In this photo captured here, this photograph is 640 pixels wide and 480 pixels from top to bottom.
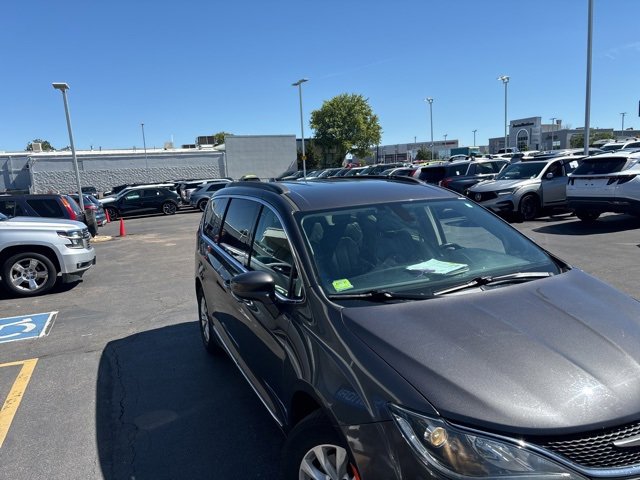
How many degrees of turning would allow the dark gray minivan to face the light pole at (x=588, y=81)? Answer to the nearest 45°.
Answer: approximately 135° to its left

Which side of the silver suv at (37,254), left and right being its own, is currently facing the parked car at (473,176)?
front

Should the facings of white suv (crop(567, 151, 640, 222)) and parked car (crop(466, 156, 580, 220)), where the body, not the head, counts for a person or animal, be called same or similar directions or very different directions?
very different directions

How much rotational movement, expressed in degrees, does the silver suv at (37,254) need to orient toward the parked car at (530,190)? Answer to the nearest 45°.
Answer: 0° — it already faces it

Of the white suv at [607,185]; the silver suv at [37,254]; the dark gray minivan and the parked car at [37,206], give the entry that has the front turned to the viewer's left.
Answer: the parked car

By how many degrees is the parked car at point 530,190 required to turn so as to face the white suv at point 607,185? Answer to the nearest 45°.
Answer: approximately 90° to its left

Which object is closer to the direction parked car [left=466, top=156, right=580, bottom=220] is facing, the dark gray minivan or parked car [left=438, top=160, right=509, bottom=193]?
the dark gray minivan

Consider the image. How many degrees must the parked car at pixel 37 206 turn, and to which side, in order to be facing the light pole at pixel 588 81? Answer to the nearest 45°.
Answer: approximately 180°

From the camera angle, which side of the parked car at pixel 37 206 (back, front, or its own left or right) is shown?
left

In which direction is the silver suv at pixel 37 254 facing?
to the viewer's right

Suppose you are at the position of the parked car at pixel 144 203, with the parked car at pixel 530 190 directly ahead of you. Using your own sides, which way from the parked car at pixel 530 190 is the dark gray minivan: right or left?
right

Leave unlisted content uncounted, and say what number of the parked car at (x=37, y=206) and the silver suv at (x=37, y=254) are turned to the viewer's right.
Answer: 1
